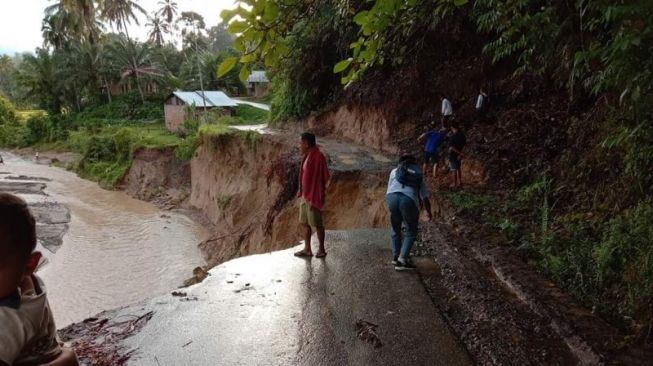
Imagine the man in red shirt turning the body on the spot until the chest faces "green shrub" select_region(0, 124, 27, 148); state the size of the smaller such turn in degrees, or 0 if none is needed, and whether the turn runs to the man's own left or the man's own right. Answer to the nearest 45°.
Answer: approximately 45° to the man's own right

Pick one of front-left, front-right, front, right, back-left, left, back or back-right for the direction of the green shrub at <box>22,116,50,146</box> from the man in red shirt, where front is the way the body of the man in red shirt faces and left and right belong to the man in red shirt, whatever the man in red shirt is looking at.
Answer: front-right

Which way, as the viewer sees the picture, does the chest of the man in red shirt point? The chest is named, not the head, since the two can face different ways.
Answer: to the viewer's left

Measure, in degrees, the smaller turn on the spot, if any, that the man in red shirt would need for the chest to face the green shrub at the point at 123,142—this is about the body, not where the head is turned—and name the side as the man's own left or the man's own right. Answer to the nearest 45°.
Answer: approximately 45° to the man's own right

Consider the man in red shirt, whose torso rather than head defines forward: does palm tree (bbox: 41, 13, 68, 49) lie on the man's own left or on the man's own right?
on the man's own right

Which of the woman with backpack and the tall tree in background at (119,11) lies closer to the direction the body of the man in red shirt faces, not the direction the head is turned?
the tall tree in background

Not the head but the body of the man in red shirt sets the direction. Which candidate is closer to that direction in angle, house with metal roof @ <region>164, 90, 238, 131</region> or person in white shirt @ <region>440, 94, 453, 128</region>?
the house with metal roof

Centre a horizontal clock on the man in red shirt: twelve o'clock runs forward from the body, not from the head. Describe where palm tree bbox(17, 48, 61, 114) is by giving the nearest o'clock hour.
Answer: The palm tree is roughly at 2 o'clock from the man in red shirt.

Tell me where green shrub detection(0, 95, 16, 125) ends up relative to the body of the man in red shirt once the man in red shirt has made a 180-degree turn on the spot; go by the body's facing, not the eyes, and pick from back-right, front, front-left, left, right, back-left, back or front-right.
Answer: back-left

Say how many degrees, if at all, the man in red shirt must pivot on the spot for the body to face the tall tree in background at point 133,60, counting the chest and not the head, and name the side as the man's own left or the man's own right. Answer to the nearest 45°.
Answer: approximately 45° to the man's own right
